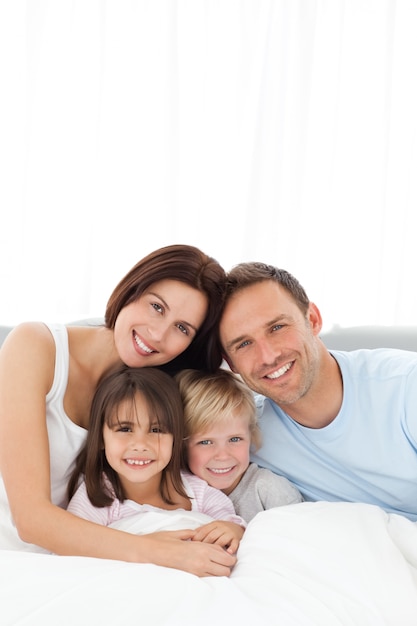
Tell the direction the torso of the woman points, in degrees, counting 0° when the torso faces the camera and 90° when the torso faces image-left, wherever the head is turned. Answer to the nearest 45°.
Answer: approximately 315°

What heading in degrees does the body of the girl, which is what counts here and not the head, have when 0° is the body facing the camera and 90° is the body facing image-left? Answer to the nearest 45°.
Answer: approximately 0°
